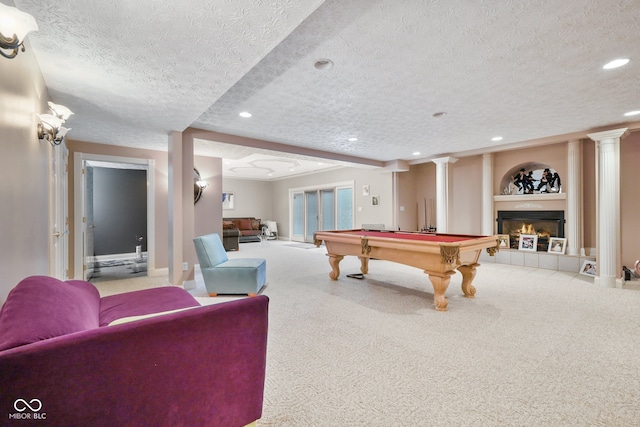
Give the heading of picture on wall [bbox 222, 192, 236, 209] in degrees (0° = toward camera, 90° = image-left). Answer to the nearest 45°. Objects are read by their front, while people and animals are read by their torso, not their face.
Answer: approximately 0°

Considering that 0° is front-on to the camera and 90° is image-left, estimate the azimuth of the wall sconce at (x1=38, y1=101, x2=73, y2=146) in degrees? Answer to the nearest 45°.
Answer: approximately 270°

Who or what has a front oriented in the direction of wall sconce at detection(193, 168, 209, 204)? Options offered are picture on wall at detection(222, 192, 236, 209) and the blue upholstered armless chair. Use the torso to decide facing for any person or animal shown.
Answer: the picture on wall

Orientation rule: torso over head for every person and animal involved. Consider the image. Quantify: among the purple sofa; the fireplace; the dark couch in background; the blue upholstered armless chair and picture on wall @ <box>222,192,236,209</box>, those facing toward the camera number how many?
3

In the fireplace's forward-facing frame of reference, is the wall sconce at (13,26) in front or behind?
in front

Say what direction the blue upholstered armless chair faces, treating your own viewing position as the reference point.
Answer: facing to the right of the viewer

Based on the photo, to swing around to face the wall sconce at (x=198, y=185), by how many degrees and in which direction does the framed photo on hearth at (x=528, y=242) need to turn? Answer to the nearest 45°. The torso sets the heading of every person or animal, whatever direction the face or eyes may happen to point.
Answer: approximately 45° to its right

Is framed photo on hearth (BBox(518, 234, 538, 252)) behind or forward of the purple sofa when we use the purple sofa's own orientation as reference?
forward

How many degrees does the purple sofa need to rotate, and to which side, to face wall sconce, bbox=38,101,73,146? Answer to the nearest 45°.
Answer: approximately 90° to its left

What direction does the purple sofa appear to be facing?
to the viewer's right

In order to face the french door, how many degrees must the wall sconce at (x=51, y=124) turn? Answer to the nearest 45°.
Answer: approximately 45° to its left
